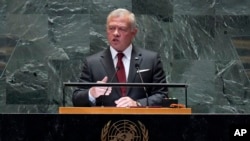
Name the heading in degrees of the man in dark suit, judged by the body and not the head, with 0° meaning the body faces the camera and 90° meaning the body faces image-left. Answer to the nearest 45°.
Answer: approximately 0°
